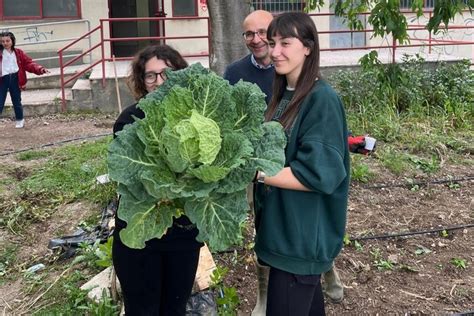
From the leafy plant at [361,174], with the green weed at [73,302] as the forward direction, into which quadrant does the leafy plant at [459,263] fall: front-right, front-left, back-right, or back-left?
front-left

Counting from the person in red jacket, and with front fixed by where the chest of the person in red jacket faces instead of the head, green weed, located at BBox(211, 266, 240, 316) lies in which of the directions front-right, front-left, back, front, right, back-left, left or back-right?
front

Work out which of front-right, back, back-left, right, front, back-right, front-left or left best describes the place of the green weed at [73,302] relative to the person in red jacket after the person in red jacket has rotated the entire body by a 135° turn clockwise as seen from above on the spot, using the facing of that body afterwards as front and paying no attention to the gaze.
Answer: back-left

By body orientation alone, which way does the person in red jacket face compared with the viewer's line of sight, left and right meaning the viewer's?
facing the viewer

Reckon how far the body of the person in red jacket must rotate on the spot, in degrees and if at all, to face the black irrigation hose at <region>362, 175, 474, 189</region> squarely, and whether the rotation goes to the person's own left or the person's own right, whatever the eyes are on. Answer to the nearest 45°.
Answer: approximately 45° to the person's own left

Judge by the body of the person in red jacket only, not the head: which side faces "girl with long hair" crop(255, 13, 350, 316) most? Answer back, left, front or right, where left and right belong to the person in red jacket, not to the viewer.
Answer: front

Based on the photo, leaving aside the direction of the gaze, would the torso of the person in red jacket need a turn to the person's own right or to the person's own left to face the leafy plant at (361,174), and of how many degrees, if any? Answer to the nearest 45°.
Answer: approximately 45° to the person's own left

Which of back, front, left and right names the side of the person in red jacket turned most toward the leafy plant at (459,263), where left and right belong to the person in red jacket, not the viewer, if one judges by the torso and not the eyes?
front
